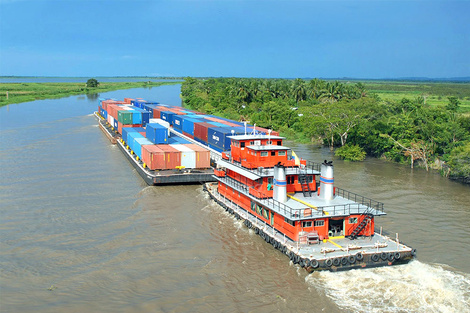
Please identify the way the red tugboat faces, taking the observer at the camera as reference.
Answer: facing away from the viewer and to the left of the viewer

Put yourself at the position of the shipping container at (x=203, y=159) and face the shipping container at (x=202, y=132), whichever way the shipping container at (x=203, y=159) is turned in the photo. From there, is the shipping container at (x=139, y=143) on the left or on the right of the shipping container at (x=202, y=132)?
left

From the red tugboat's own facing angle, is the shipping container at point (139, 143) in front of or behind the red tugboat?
in front

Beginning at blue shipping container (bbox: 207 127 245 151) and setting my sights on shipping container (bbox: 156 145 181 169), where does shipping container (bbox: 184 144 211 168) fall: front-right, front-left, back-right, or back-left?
front-left

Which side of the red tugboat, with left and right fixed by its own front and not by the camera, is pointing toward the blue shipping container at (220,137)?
front

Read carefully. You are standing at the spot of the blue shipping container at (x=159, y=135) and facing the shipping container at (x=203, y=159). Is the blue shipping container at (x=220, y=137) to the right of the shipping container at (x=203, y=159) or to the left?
left

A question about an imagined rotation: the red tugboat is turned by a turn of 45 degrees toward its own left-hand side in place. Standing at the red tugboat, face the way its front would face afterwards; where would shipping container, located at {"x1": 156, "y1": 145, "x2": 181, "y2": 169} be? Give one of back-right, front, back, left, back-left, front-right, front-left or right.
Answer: front-right

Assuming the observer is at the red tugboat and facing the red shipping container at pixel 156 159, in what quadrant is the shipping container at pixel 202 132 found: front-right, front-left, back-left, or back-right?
front-right

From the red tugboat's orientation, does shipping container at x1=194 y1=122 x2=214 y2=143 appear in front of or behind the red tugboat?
in front

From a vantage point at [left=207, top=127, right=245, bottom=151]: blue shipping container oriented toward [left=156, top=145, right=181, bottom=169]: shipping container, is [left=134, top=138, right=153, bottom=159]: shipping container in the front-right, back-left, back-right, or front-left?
front-right

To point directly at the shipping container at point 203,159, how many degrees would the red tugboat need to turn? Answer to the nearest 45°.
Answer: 0° — it already faces it

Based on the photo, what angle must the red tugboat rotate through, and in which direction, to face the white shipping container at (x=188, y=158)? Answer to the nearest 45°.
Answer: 0° — it already faces it

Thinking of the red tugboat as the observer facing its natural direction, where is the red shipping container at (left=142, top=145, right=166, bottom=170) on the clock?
The red shipping container is roughly at 12 o'clock from the red tugboat.
